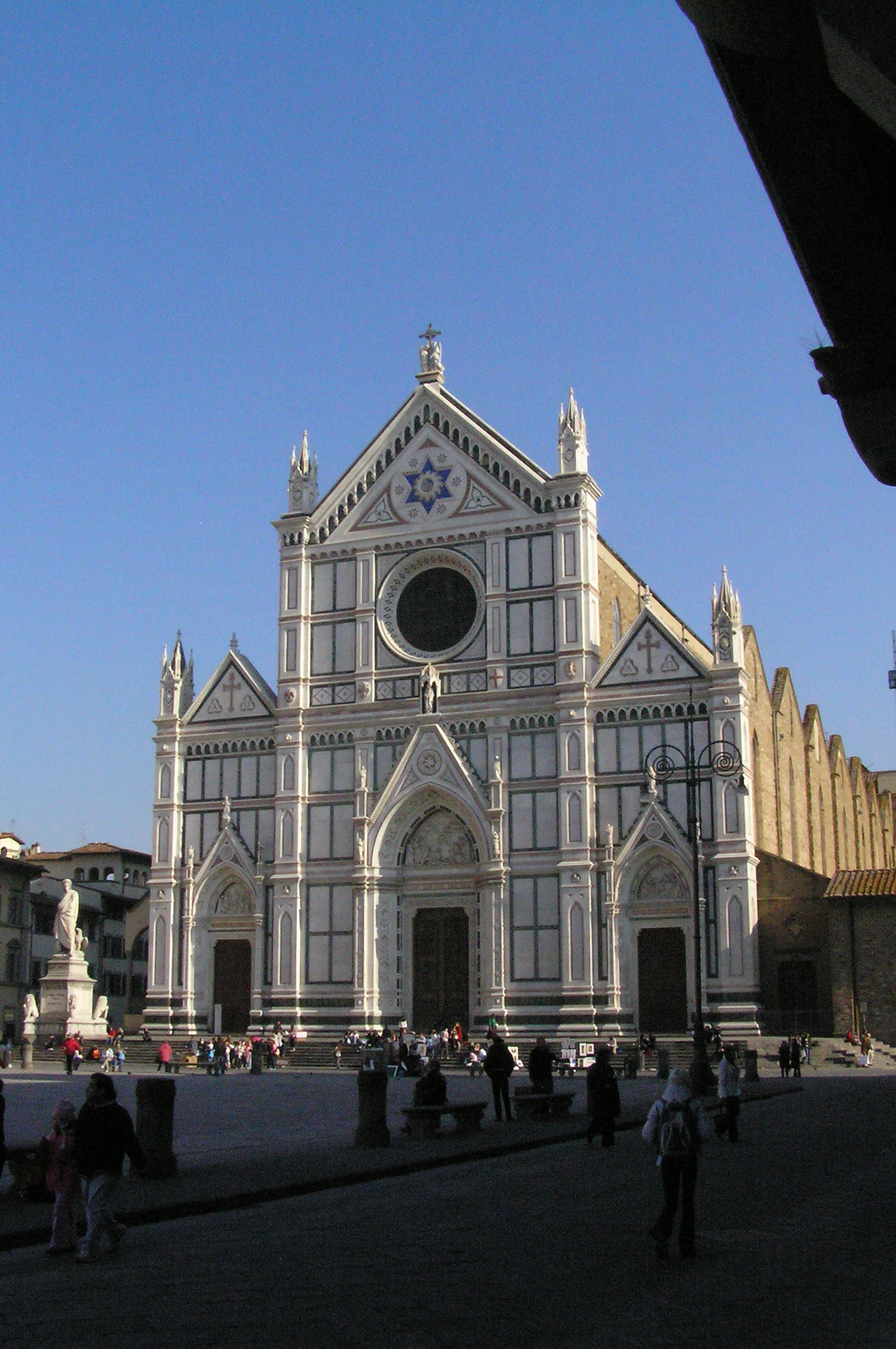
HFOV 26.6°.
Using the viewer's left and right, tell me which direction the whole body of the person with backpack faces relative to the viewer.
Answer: facing away from the viewer

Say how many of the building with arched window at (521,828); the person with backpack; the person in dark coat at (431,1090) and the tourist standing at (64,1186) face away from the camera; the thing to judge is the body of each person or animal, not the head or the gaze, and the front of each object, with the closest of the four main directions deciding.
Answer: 2

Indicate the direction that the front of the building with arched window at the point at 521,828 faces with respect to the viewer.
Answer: facing the viewer

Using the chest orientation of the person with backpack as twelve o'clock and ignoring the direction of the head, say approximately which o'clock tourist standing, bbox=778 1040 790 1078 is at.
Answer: The tourist standing is roughly at 12 o'clock from the person with backpack.

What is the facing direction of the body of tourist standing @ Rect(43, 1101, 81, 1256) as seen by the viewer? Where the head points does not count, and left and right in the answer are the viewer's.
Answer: facing to the left of the viewer

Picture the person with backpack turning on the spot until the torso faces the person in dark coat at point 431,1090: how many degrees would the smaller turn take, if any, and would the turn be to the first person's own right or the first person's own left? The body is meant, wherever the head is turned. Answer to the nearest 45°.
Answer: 0° — they already face them

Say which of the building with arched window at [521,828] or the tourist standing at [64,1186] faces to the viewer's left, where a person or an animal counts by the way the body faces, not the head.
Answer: the tourist standing

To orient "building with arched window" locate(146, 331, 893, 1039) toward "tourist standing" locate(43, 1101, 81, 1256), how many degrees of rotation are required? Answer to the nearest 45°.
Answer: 0° — it already faces them

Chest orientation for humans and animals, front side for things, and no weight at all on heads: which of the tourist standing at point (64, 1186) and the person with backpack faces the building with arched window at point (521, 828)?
the person with backpack

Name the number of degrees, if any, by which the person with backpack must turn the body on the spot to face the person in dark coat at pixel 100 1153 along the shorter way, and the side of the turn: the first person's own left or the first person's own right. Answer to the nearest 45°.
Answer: approximately 90° to the first person's own left

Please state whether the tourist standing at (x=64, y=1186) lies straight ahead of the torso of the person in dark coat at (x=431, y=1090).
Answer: no

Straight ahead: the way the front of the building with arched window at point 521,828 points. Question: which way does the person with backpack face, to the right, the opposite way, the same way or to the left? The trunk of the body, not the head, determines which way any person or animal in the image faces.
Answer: the opposite way

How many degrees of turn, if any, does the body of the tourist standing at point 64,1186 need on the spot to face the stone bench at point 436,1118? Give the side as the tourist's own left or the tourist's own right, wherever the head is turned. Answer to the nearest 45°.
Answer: approximately 135° to the tourist's own right
